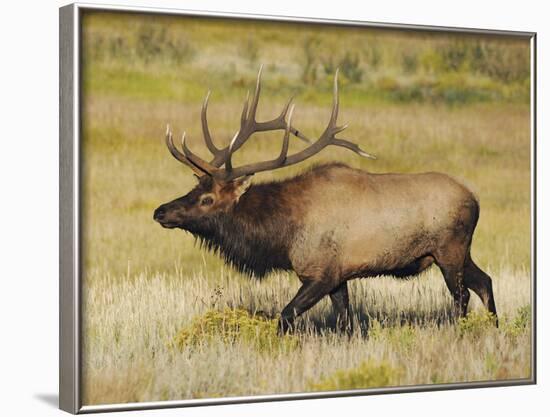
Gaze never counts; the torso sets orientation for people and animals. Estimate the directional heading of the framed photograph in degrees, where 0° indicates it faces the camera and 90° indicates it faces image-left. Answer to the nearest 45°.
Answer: approximately 315°
